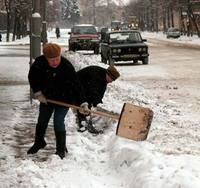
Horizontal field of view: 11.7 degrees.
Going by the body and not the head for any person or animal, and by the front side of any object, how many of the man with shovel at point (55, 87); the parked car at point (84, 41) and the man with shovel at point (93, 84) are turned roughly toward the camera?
2

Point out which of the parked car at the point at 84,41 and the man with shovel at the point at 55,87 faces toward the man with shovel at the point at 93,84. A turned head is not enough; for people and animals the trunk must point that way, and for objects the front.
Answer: the parked car

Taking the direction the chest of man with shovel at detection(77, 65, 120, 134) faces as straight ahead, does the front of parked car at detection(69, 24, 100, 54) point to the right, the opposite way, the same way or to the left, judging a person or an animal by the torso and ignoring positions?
to the right

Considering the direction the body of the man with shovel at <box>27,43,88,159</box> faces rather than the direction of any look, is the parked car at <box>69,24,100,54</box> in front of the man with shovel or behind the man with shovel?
behind

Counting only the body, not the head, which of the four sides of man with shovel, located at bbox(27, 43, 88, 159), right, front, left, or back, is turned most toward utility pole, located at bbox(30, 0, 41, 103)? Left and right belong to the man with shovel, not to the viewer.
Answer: back

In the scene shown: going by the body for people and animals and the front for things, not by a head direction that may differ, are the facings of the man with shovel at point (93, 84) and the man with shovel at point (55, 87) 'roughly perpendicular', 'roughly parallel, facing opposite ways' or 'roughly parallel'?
roughly perpendicular

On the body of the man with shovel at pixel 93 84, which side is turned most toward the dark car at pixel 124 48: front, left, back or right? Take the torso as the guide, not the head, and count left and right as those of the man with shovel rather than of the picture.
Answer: left

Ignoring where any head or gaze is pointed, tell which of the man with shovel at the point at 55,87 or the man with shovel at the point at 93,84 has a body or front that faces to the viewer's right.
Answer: the man with shovel at the point at 93,84

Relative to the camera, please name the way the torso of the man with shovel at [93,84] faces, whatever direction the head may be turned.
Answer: to the viewer's right

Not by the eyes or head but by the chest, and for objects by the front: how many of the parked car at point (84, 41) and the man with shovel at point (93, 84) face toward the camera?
1
